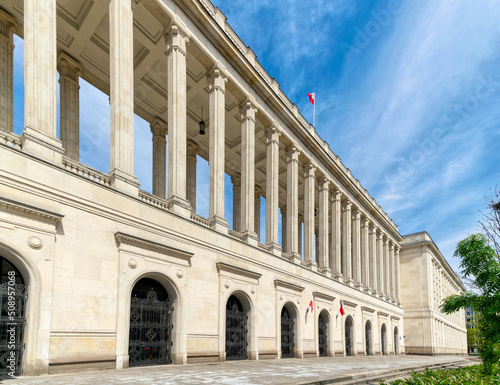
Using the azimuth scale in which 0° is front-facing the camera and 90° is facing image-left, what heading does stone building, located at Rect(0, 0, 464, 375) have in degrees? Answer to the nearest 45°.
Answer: approximately 315°

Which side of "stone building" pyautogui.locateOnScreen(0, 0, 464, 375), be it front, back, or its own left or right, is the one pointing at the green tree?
front
